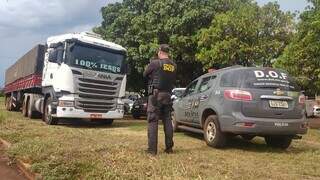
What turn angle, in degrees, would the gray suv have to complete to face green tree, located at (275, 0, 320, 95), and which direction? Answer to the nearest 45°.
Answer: approximately 45° to its right

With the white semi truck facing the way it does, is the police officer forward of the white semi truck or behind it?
forward

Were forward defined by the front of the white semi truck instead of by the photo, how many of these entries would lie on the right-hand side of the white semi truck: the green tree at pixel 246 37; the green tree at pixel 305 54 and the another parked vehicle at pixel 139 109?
0

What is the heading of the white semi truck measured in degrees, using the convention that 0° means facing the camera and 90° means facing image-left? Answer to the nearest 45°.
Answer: approximately 315°

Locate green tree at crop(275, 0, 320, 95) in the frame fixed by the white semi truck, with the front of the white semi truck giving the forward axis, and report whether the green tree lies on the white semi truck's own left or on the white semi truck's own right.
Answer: on the white semi truck's own left

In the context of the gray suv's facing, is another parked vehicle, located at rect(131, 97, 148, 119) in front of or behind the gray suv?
in front

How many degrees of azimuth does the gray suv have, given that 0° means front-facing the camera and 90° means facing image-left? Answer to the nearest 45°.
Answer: approximately 135°

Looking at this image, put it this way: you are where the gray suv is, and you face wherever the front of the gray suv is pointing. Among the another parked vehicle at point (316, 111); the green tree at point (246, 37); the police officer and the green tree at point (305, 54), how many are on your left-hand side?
1

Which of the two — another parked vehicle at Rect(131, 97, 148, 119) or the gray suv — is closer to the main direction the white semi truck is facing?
the gray suv

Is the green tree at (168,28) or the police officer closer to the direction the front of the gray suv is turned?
the green tree

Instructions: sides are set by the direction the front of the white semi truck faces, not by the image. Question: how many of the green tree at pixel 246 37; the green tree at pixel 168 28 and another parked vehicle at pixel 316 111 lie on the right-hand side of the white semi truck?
0
